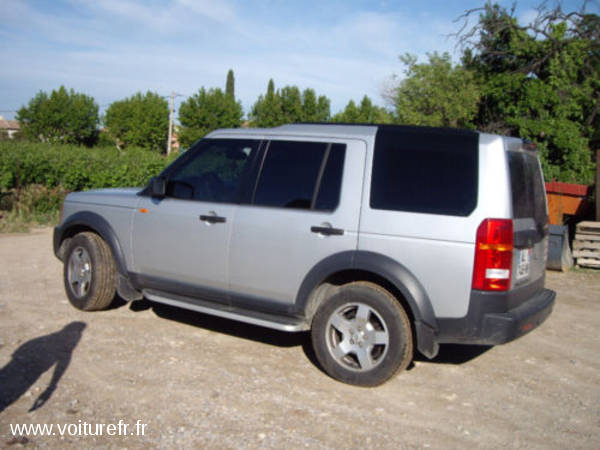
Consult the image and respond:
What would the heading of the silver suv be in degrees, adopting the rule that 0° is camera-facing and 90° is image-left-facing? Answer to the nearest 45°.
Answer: approximately 135°

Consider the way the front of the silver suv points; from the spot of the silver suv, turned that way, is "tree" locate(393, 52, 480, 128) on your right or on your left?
on your right

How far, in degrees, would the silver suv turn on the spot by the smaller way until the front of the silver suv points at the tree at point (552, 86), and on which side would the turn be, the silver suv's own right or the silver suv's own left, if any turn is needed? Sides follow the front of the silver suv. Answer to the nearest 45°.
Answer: approximately 90° to the silver suv's own right

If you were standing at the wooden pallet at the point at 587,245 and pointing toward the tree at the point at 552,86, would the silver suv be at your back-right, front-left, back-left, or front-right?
back-left

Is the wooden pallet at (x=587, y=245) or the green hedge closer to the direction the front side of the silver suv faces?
the green hedge

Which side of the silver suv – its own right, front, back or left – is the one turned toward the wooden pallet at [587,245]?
right

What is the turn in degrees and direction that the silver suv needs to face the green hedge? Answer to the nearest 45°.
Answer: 0° — it already faces it
